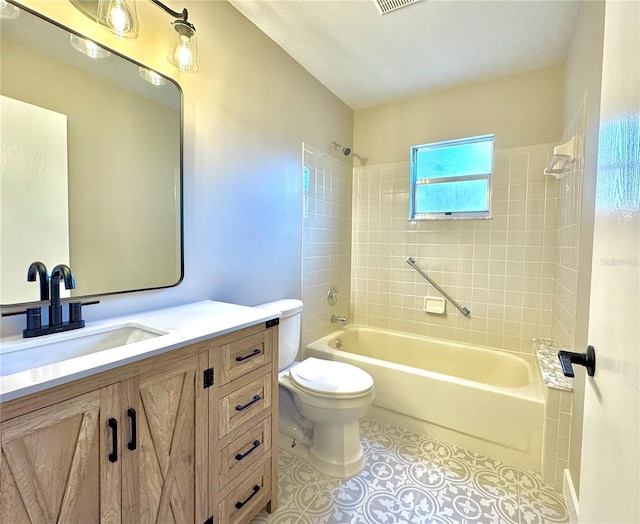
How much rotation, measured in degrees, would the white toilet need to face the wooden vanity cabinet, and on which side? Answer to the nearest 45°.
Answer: approximately 90° to its right

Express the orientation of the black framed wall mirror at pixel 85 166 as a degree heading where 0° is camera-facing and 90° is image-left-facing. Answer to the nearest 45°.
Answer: approximately 315°

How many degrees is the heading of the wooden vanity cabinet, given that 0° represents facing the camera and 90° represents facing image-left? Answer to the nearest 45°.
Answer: approximately 315°
